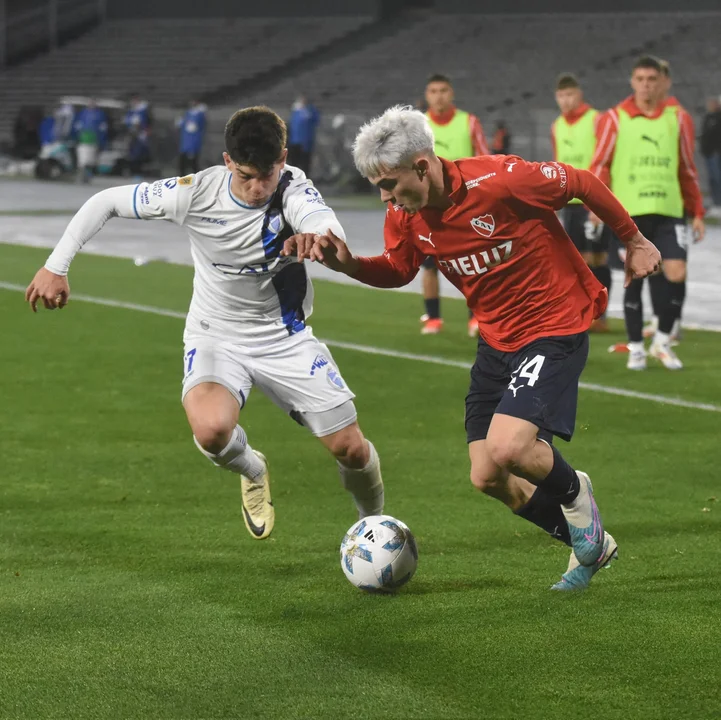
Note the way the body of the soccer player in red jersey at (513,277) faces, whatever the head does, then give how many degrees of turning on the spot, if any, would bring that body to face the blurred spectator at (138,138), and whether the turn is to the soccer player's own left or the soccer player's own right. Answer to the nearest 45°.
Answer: approximately 135° to the soccer player's own right

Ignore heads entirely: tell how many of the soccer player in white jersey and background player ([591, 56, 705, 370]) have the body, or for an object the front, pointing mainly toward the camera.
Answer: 2

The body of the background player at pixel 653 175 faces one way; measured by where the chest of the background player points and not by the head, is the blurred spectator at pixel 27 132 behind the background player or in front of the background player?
behind

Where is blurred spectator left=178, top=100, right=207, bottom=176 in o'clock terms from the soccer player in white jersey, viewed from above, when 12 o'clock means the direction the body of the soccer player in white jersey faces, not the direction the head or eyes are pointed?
The blurred spectator is roughly at 6 o'clock from the soccer player in white jersey.

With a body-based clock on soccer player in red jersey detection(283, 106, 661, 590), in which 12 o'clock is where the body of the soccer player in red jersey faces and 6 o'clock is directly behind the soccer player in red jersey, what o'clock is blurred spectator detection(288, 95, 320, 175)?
The blurred spectator is roughly at 4 o'clock from the soccer player in red jersey.

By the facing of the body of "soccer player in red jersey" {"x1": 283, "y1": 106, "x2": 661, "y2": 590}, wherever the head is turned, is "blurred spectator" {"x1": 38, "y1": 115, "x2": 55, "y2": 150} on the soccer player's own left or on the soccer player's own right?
on the soccer player's own right

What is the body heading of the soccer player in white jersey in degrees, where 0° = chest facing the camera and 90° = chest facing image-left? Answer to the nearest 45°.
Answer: approximately 0°

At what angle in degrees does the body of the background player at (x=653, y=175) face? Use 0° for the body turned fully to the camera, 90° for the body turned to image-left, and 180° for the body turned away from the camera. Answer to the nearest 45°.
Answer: approximately 0°

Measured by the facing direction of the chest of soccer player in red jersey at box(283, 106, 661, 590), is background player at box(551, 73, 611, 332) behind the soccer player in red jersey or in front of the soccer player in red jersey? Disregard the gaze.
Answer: behind

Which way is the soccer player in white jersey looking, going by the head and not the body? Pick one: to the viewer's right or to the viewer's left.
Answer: to the viewer's right
